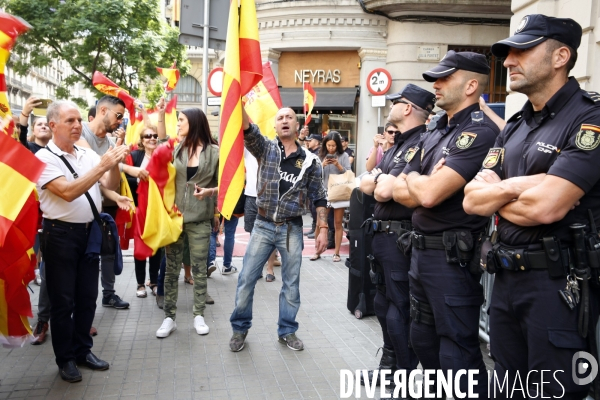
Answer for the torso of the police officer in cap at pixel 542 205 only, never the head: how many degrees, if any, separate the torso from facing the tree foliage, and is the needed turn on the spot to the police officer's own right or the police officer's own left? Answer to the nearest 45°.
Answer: approximately 90° to the police officer's own right

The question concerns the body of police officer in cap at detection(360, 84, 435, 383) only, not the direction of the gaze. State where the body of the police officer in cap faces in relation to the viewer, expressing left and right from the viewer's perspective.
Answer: facing to the left of the viewer

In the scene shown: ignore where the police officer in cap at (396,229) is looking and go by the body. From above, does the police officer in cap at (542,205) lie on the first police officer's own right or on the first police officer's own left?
on the first police officer's own left

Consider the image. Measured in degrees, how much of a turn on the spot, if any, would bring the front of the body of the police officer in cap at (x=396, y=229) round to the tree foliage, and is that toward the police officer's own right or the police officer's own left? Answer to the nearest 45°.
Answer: approximately 45° to the police officer's own right

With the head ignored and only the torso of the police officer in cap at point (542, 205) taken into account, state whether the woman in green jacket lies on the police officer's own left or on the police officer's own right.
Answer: on the police officer's own right

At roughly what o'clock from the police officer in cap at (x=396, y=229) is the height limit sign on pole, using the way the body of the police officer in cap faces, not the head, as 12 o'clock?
The height limit sign on pole is roughly at 3 o'clock from the police officer in cap.

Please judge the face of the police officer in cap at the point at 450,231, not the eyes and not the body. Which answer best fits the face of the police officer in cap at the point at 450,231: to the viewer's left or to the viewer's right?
to the viewer's left

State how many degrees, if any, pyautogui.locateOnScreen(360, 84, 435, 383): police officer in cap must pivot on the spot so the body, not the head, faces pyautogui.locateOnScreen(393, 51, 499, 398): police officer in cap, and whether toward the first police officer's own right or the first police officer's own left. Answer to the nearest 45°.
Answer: approximately 135° to the first police officer's own left

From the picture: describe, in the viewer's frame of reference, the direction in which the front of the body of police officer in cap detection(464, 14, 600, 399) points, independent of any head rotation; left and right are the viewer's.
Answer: facing the viewer and to the left of the viewer

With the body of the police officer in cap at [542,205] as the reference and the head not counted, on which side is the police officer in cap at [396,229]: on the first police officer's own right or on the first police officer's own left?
on the first police officer's own right

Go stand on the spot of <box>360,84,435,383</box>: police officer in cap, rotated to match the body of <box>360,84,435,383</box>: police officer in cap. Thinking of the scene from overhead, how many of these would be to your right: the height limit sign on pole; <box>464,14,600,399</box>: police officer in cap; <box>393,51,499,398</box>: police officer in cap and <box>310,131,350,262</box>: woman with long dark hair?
2

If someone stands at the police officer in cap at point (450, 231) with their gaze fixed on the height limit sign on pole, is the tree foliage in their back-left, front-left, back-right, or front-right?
front-left

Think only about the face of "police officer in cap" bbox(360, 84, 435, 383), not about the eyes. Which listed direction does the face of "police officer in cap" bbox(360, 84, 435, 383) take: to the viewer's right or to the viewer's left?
to the viewer's left

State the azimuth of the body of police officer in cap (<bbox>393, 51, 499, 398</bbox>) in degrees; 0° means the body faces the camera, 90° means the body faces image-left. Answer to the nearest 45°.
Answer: approximately 90°

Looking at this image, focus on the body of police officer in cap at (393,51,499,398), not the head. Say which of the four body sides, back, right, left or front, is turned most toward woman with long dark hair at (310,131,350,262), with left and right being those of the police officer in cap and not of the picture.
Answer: right

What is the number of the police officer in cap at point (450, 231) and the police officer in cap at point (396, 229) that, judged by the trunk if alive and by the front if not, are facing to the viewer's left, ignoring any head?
2
